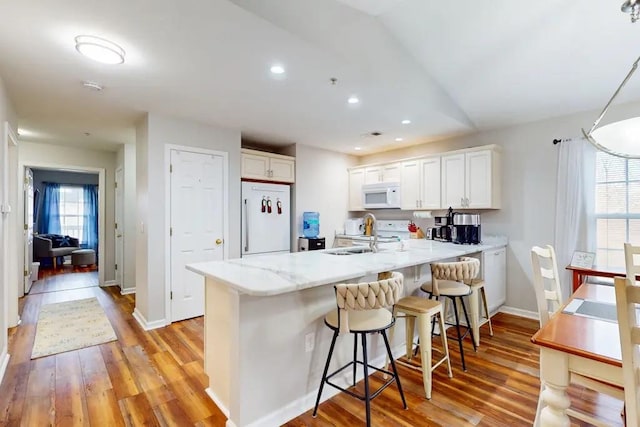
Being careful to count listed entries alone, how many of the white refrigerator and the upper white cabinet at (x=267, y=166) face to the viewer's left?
0

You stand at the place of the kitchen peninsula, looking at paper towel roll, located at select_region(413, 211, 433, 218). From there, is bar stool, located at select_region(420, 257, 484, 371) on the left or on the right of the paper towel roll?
right

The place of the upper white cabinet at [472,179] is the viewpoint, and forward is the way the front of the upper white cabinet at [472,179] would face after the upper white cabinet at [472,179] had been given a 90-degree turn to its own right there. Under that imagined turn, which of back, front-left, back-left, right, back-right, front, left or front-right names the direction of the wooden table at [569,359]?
back-left

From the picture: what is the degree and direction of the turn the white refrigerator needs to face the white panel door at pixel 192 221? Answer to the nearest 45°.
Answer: approximately 90° to its right

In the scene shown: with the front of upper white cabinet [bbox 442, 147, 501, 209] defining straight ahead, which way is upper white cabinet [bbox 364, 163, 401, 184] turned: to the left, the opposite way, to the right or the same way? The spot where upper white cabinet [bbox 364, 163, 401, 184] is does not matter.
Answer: the same way

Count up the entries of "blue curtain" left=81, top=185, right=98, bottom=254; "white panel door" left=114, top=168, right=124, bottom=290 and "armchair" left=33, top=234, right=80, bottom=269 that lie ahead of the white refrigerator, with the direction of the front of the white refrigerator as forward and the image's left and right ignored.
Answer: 0

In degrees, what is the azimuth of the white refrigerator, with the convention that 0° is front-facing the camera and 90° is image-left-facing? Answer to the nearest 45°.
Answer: approximately 315°

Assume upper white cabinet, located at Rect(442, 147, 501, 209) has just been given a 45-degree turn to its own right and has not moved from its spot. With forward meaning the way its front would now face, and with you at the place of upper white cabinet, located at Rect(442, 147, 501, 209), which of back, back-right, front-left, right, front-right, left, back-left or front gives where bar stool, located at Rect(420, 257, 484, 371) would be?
left

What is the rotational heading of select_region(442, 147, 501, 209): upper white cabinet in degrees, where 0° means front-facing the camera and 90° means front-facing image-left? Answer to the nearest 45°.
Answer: approximately 45°

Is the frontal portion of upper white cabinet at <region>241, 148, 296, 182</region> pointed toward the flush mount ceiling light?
no

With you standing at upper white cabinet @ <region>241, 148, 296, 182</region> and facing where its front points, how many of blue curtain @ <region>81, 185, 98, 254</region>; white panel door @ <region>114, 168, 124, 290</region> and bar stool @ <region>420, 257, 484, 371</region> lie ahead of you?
1

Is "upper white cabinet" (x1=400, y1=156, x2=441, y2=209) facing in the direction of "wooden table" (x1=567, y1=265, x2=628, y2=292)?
no

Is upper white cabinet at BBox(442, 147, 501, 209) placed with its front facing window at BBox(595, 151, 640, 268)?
no

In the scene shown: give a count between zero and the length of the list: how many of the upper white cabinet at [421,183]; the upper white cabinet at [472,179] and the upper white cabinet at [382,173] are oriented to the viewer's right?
0

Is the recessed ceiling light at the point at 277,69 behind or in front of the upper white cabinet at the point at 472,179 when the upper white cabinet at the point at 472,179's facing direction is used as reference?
in front

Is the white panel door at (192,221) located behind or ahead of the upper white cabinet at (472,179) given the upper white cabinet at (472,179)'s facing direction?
ahead
